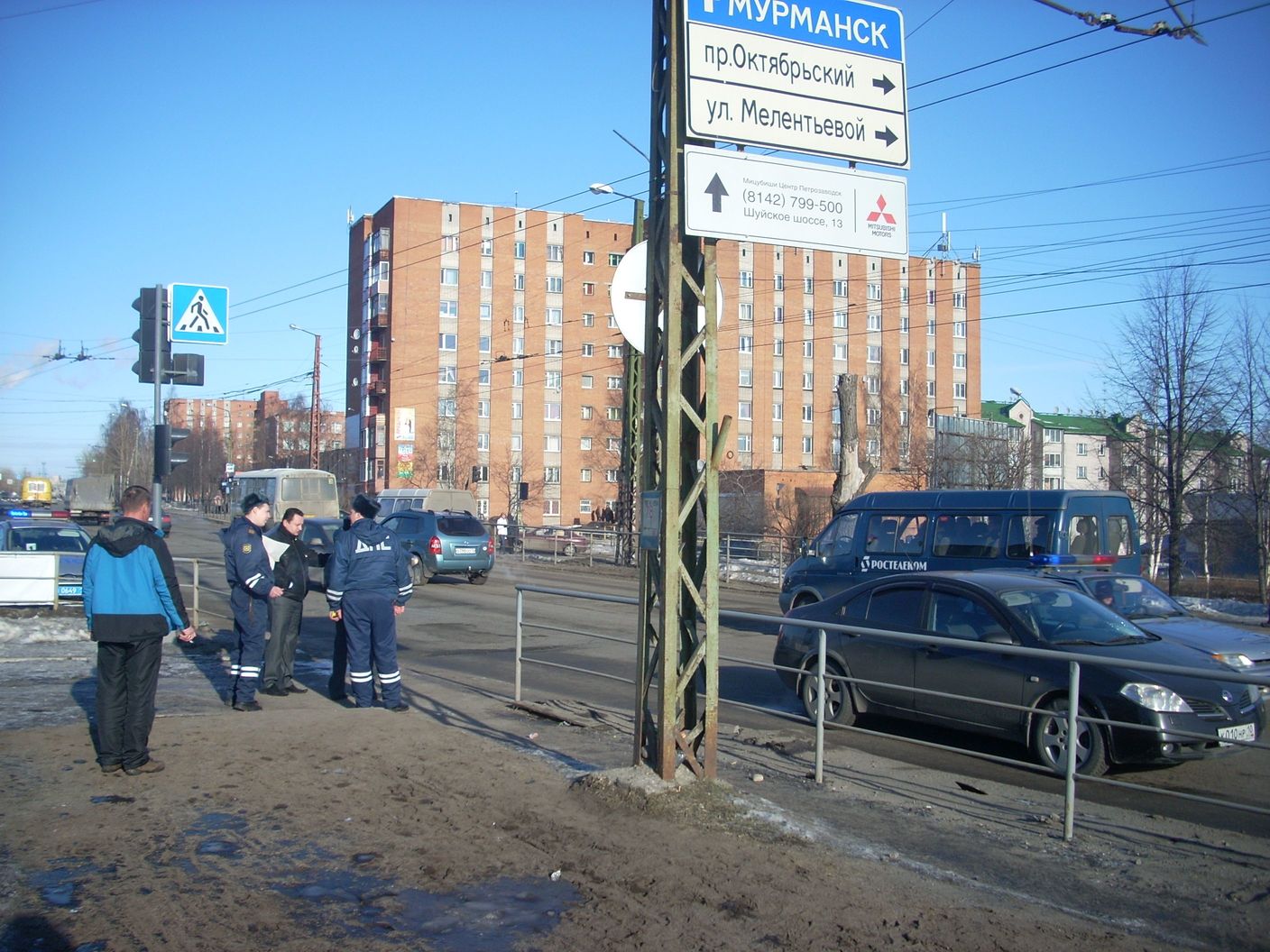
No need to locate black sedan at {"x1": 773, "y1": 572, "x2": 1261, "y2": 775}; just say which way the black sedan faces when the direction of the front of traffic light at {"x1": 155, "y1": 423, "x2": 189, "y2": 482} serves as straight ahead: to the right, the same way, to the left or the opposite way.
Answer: to the right

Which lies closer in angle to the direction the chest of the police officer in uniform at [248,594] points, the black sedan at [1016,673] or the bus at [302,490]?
the black sedan

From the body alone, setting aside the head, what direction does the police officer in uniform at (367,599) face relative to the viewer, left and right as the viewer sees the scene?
facing away from the viewer

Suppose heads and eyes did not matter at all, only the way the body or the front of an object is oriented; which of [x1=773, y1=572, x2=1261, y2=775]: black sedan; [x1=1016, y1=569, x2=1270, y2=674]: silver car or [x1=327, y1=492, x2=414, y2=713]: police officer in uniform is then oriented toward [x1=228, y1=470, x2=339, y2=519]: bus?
the police officer in uniform

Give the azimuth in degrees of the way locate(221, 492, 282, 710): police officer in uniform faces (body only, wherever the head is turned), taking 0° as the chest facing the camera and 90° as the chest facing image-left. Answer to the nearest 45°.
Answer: approximately 270°

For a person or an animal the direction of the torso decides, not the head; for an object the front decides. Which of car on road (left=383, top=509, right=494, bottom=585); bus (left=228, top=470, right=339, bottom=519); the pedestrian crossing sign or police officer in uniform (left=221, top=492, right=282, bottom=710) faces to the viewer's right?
the police officer in uniform

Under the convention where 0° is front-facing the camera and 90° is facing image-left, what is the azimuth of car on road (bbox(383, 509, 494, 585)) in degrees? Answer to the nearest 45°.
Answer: approximately 135°

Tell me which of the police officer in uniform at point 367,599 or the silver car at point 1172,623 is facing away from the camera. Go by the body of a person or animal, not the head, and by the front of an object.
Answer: the police officer in uniform

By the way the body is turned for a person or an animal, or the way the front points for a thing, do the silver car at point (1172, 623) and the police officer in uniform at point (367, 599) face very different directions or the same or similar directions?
very different directions

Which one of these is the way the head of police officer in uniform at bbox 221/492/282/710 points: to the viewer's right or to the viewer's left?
to the viewer's right

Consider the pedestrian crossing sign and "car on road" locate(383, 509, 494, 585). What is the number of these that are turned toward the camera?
1
